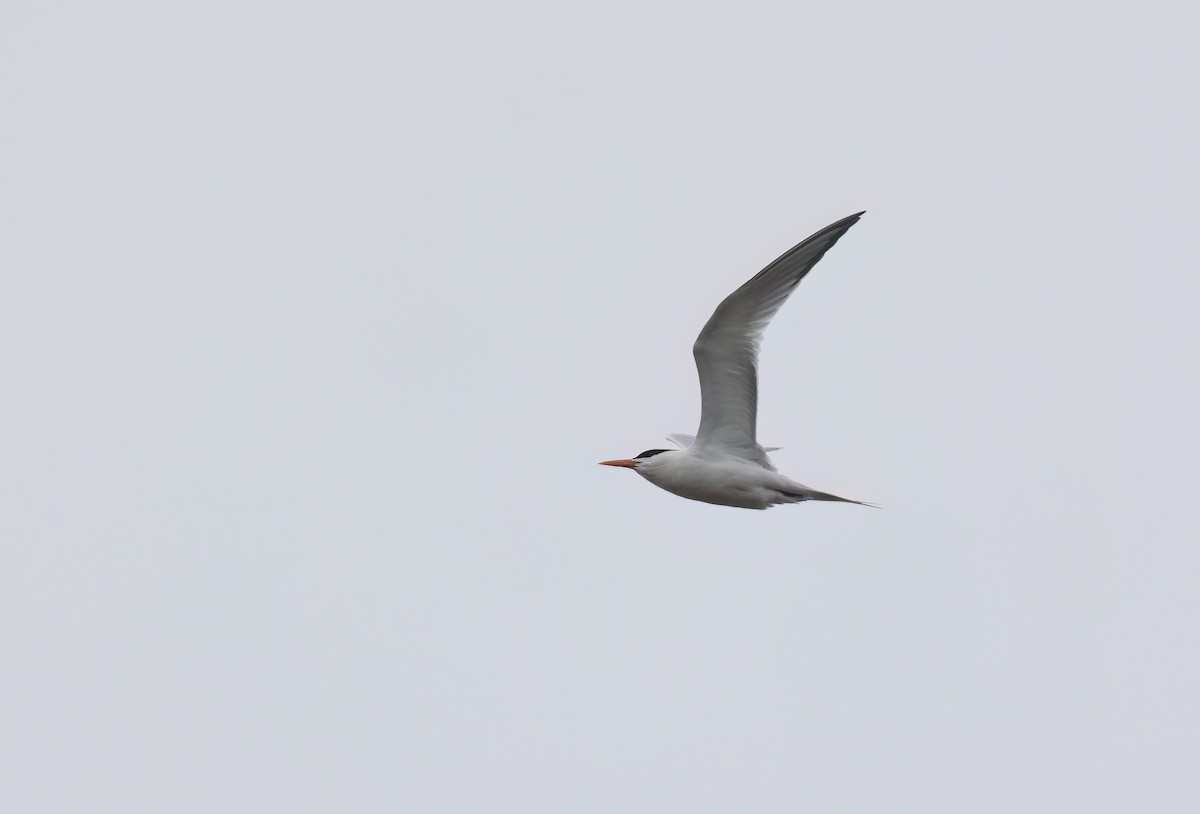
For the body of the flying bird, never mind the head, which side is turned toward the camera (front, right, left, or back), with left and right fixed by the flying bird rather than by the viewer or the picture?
left
